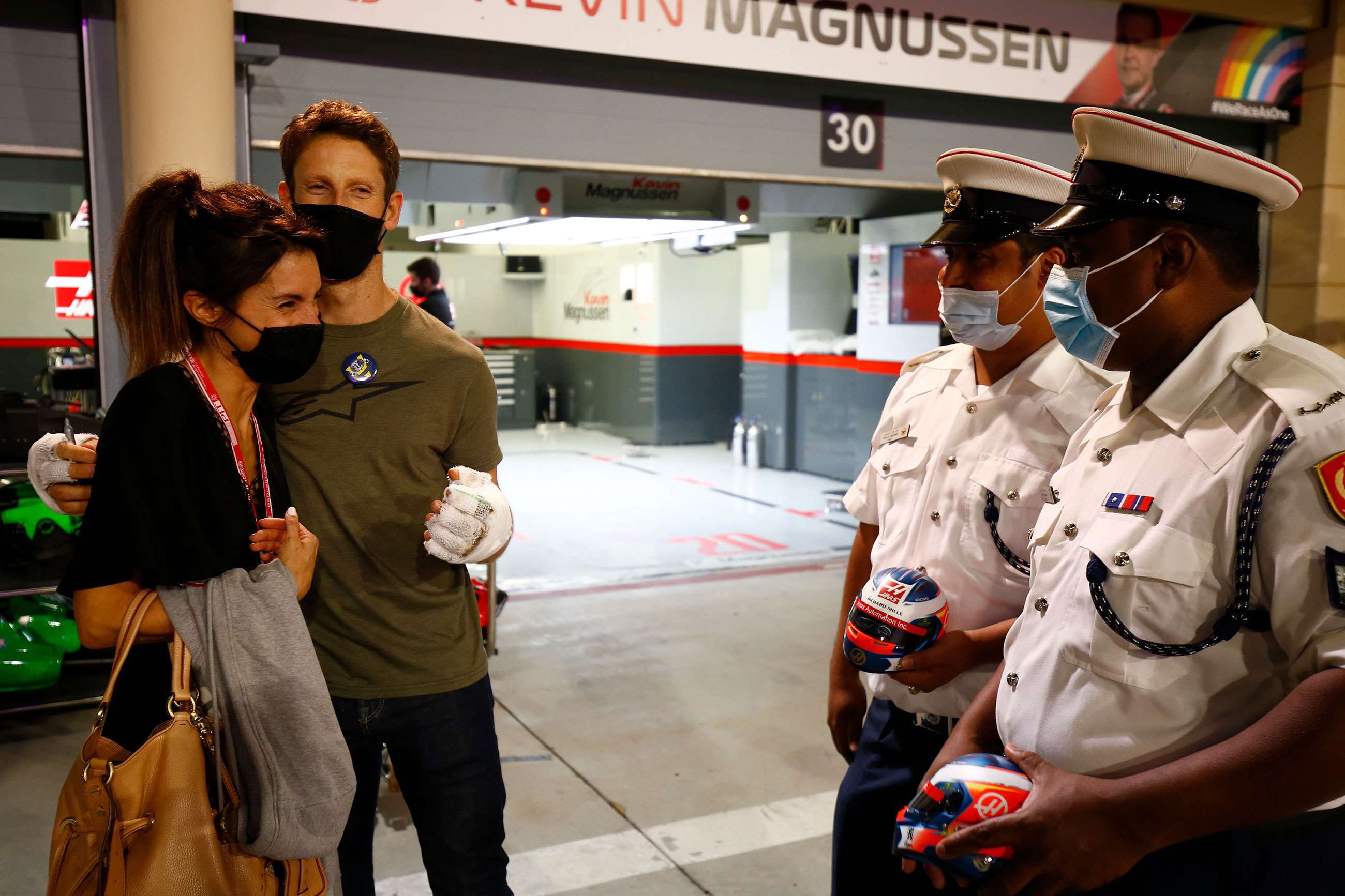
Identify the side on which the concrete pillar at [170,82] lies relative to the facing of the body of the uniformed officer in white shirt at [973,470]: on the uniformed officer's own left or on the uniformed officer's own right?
on the uniformed officer's own right

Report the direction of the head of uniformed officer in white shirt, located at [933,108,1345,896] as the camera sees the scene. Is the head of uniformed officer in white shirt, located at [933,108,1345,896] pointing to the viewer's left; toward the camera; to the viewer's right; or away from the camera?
to the viewer's left

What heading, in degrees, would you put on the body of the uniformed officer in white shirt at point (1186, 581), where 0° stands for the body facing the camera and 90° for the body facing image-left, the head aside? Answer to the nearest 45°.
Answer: approximately 45°

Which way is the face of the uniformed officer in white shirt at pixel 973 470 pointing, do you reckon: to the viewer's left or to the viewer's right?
to the viewer's left

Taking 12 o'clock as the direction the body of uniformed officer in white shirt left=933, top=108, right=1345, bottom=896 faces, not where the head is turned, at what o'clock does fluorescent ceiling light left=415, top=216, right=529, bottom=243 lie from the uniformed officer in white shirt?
The fluorescent ceiling light is roughly at 3 o'clock from the uniformed officer in white shirt.

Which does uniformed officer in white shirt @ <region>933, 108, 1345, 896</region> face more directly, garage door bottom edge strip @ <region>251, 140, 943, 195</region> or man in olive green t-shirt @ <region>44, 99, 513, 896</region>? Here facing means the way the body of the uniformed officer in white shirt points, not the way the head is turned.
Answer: the man in olive green t-shirt

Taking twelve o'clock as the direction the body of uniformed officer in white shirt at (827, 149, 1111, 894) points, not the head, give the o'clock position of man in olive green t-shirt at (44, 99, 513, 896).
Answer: The man in olive green t-shirt is roughly at 1 o'clock from the uniformed officer in white shirt.

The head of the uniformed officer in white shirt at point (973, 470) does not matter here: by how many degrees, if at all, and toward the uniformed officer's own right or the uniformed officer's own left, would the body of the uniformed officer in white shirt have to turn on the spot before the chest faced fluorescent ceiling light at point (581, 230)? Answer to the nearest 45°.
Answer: approximately 90° to the uniformed officer's own right

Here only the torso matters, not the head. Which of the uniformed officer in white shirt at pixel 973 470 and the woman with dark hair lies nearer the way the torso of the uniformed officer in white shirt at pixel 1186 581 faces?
the woman with dark hair

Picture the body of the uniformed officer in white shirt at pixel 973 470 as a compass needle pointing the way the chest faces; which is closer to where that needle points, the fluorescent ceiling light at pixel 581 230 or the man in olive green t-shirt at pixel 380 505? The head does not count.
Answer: the man in olive green t-shirt
